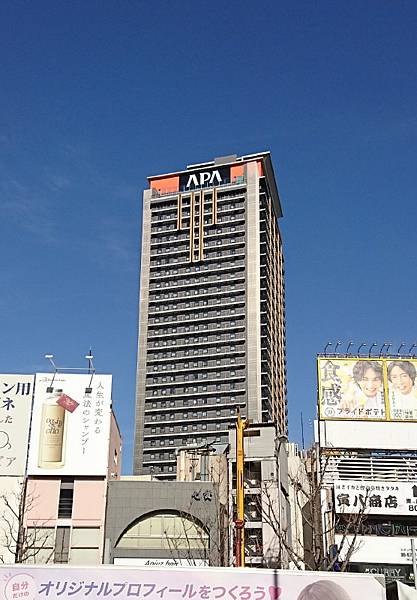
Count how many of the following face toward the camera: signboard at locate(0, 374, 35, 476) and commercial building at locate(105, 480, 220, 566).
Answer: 2

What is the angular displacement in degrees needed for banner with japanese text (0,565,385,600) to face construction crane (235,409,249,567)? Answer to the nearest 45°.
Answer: approximately 180°

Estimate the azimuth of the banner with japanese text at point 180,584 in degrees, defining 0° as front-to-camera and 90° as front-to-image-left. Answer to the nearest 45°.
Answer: approximately 0°
